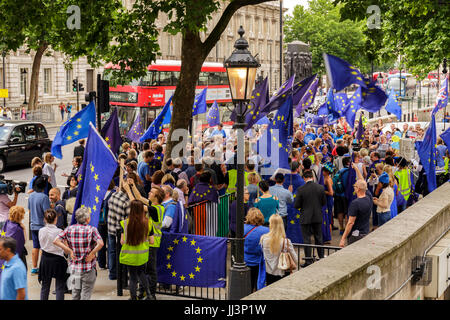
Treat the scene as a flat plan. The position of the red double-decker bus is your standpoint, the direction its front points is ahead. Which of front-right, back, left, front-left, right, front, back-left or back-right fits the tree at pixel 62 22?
front-left

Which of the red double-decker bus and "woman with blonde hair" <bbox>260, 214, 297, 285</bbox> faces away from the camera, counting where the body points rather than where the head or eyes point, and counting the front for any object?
the woman with blonde hair

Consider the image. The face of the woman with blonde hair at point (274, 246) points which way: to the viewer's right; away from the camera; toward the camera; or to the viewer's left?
away from the camera

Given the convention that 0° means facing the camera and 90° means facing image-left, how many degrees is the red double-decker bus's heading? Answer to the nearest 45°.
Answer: approximately 45°

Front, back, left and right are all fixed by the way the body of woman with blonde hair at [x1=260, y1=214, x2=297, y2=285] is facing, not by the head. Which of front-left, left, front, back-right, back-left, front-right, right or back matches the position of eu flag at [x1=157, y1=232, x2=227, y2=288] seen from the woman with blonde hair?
front-left

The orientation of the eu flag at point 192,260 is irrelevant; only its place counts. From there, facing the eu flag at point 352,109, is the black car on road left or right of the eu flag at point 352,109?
left

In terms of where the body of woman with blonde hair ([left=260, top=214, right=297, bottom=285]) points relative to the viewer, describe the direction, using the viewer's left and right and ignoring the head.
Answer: facing away from the viewer

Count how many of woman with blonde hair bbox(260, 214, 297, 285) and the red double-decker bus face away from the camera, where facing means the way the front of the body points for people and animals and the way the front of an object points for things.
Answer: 1
